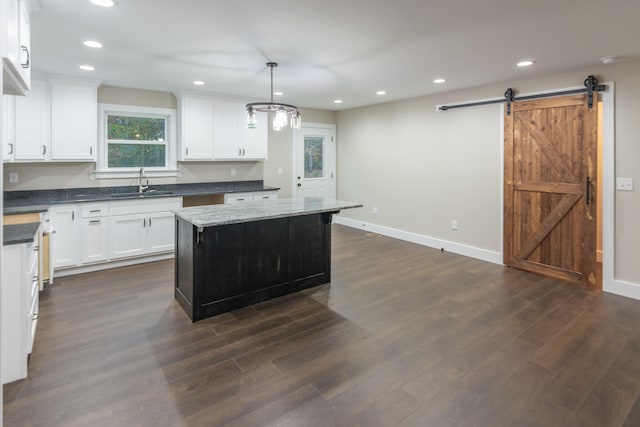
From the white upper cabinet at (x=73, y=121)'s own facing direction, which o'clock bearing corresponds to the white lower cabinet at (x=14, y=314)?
The white lower cabinet is roughly at 12 o'clock from the white upper cabinet.

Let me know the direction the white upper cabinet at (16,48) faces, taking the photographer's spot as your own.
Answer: facing to the right of the viewer

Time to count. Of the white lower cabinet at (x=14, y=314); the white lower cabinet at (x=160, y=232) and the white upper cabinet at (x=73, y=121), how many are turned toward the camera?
2

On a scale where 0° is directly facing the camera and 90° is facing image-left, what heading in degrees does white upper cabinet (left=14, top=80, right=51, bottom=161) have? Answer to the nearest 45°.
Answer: approximately 0°

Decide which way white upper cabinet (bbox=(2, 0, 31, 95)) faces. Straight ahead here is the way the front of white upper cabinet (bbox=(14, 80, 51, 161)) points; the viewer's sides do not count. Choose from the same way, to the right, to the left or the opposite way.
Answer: to the left

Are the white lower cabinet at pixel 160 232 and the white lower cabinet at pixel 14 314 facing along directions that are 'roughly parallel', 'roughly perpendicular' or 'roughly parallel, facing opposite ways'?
roughly perpendicular

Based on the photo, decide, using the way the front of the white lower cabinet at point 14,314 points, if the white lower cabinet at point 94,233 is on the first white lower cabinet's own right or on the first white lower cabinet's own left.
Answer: on the first white lower cabinet's own left

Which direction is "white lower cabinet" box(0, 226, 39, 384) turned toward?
to the viewer's right
